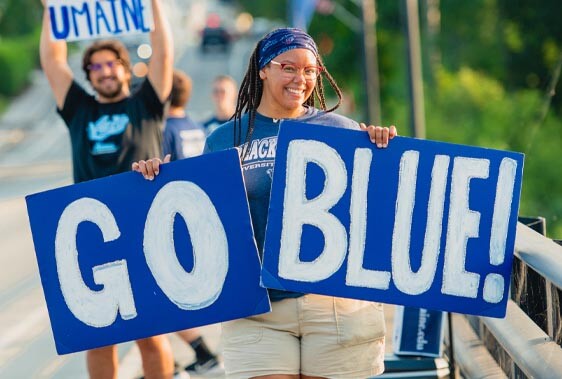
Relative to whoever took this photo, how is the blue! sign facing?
facing the viewer

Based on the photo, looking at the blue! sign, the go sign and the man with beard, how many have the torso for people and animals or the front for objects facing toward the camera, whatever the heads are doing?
3

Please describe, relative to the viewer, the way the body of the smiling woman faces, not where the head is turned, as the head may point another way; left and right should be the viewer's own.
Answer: facing the viewer

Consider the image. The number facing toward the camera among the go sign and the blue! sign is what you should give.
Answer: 2

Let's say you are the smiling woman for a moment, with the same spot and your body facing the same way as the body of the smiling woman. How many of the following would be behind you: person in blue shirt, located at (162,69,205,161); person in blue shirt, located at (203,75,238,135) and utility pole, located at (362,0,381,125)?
3

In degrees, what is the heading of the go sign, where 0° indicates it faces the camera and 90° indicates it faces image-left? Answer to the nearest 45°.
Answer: approximately 0°

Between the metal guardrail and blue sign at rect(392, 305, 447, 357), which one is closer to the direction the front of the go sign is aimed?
the metal guardrail

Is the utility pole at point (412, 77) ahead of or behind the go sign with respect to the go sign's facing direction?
behind
